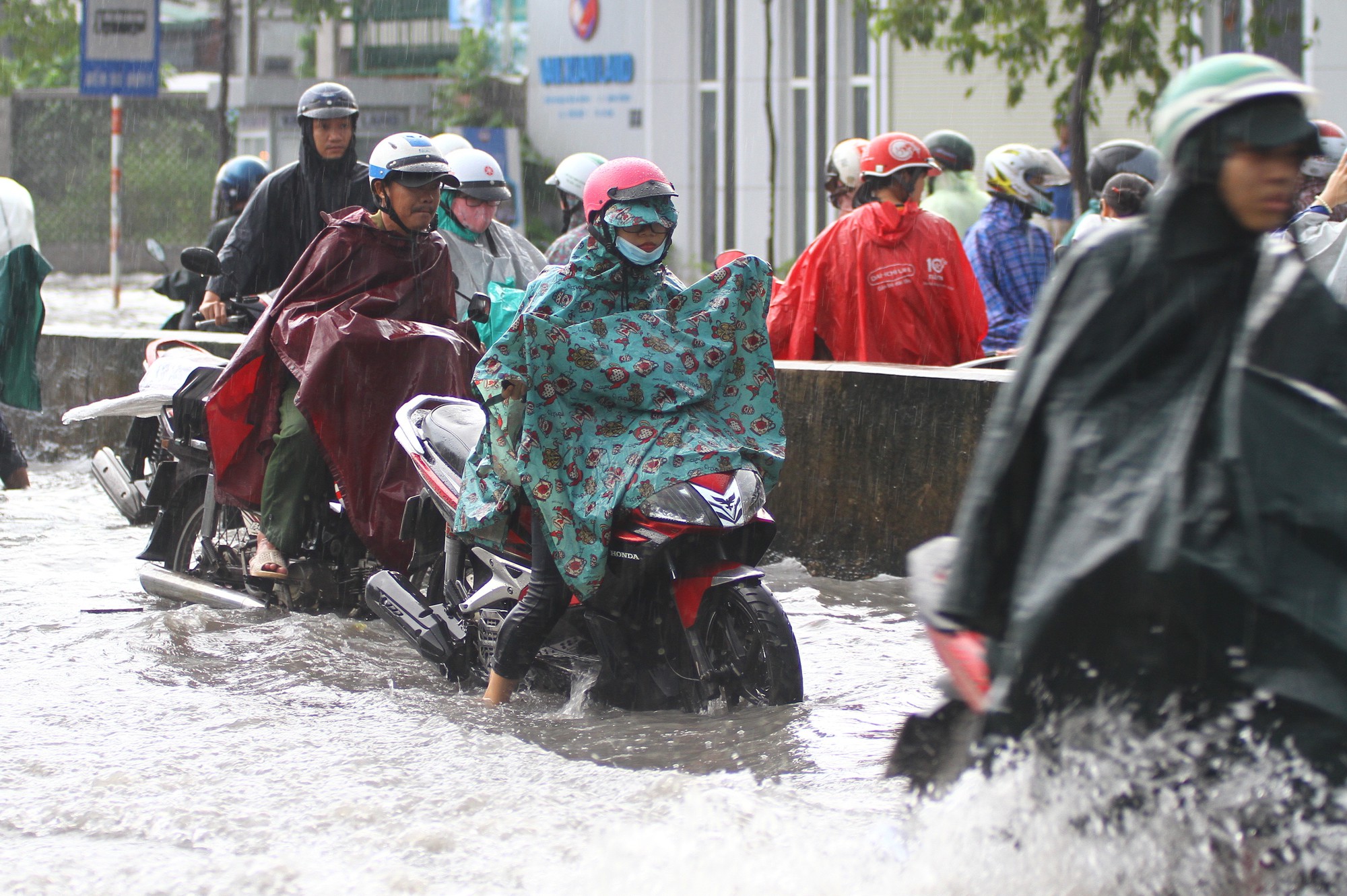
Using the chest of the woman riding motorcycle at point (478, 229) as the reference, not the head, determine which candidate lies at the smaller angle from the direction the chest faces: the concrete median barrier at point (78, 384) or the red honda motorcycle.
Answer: the red honda motorcycle

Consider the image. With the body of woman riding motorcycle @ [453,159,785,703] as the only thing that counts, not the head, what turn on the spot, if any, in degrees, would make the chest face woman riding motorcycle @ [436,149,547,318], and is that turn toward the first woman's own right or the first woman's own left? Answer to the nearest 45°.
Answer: approximately 135° to the first woman's own left

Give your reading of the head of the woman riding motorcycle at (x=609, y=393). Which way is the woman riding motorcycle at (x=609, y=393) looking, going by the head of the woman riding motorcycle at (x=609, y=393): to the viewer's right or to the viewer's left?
to the viewer's right

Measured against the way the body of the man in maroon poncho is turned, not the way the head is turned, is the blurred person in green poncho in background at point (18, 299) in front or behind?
behind

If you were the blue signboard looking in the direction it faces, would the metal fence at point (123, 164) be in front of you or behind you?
behind
